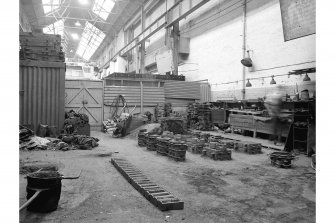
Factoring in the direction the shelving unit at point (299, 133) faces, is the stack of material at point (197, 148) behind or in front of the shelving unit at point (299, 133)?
in front

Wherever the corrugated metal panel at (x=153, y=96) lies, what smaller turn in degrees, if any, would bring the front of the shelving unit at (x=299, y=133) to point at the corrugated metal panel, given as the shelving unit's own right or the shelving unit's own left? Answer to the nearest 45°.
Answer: approximately 90° to the shelving unit's own right

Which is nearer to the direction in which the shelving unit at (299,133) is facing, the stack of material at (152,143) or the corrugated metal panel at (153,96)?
the stack of material

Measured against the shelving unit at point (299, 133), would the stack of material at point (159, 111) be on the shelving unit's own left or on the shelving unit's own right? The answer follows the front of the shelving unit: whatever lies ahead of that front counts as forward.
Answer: on the shelving unit's own right

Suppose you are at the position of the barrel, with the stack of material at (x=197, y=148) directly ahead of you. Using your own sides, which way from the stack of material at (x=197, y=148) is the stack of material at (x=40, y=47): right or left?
left

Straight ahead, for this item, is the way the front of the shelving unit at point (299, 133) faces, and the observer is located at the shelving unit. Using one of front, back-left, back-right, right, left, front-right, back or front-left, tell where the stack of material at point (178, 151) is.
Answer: front

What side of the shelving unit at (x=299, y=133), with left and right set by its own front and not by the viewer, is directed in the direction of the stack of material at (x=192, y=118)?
right

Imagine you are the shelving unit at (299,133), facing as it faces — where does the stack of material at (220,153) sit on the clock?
The stack of material is roughly at 12 o'clock from the shelving unit.

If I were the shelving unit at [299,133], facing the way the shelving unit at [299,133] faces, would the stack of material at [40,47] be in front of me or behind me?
in front

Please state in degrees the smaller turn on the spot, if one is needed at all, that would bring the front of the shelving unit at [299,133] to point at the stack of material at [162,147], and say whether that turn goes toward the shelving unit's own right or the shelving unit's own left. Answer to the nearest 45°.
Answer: approximately 90° to the shelving unit's own right

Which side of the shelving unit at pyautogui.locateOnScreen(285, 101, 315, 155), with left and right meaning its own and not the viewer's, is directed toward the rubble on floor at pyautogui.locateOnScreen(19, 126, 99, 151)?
right

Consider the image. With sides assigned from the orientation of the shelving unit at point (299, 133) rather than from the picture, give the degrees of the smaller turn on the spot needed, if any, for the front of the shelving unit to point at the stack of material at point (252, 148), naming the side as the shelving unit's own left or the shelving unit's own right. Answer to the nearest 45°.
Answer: approximately 45° to the shelving unit's own right

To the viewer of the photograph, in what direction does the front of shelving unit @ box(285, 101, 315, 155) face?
facing the viewer and to the left of the viewer

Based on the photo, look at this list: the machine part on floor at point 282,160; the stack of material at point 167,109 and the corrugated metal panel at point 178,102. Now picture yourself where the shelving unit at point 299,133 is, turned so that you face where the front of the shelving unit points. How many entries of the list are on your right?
2

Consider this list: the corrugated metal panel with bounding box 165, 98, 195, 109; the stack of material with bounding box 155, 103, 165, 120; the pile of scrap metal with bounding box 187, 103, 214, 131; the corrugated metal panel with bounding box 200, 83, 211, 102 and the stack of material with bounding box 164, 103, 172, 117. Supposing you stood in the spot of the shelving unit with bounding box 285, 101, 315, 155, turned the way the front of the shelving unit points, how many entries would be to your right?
5

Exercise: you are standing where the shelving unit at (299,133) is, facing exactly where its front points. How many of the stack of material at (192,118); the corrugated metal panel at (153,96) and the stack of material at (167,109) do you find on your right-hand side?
3
